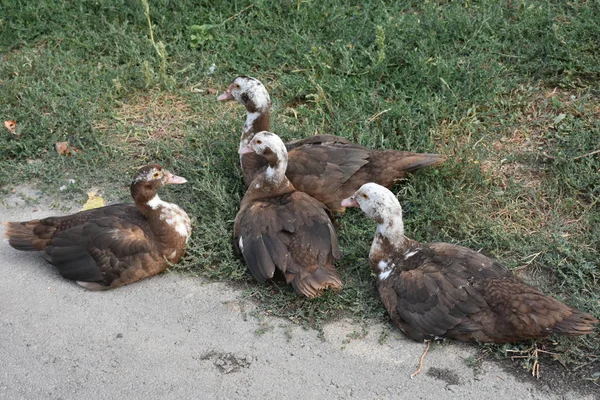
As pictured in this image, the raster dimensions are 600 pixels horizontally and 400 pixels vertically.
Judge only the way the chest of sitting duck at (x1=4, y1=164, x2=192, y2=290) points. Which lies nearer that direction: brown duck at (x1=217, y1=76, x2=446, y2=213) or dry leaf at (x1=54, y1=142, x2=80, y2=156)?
the brown duck

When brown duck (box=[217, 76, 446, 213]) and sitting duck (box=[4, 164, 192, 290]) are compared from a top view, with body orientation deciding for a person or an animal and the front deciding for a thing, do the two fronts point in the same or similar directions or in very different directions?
very different directions

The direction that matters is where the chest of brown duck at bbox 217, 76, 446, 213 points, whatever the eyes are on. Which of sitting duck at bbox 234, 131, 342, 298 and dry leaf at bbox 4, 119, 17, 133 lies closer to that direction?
the dry leaf

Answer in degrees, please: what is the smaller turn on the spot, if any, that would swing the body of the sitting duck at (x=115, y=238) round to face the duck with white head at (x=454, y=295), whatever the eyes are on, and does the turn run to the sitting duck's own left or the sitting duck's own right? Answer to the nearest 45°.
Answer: approximately 45° to the sitting duck's own right

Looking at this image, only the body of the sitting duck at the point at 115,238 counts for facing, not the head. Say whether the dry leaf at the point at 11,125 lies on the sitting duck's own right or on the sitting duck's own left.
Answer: on the sitting duck's own left

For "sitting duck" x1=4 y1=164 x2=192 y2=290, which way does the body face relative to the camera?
to the viewer's right

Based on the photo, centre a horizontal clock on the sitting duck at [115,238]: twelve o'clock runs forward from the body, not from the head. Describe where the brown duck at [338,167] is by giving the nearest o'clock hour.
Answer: The brown duck is roughly at 12 o'clock from the sitting duck.

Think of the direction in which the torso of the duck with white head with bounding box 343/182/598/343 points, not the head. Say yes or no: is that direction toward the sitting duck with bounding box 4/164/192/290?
yes

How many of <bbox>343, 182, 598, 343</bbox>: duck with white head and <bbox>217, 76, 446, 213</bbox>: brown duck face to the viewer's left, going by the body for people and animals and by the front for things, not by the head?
2

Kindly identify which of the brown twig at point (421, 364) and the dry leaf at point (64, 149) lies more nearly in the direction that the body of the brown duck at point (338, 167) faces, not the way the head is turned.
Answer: the dry leaf

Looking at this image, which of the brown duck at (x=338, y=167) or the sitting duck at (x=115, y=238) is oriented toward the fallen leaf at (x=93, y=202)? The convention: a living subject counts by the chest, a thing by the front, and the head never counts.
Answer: the brown duck

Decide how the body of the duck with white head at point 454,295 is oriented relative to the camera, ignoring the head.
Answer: to the viewer's left

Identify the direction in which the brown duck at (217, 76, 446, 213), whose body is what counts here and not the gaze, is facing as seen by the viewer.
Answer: to the viewer's left
